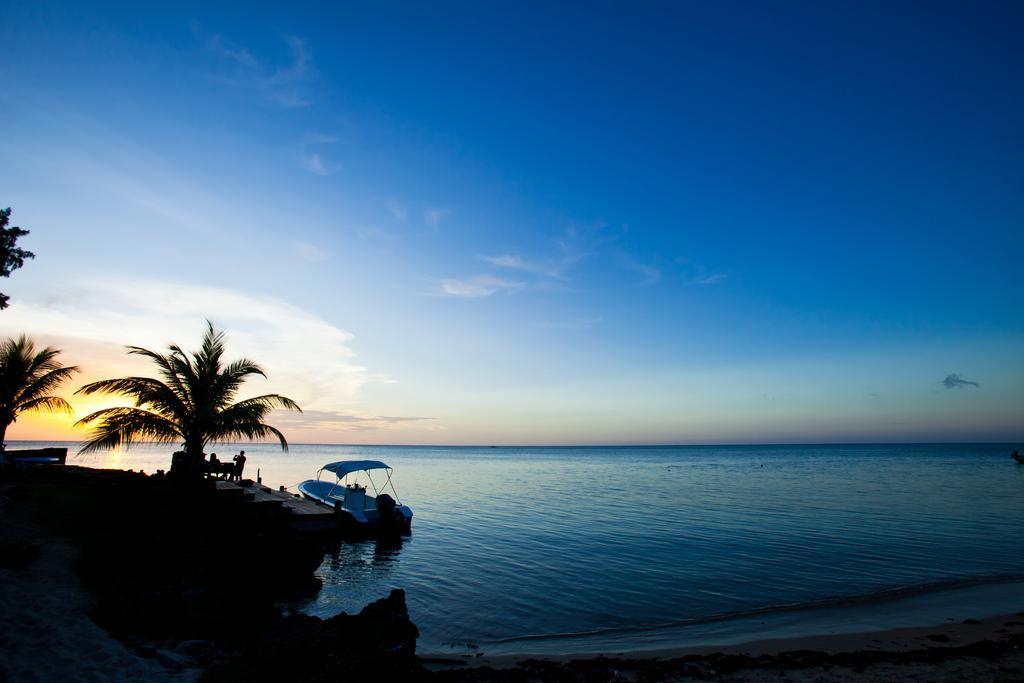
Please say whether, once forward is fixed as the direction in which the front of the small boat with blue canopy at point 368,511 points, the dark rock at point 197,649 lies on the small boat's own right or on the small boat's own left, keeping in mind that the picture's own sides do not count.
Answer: on the small boat's own left

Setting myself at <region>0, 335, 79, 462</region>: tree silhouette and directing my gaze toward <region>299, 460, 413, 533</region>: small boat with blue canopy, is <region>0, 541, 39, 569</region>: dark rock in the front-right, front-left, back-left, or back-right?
front-right

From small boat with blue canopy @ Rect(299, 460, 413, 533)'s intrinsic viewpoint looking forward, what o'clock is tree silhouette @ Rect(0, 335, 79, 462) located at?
The tree silhouette is roughly at 11 o'clock from the small boat with blue canopy.

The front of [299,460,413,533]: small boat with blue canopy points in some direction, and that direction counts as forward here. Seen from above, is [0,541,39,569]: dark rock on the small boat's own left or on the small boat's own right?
on the small boat's own left

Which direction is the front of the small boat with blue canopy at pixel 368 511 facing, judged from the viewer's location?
facing away from the viewer and to the left of the viewer
